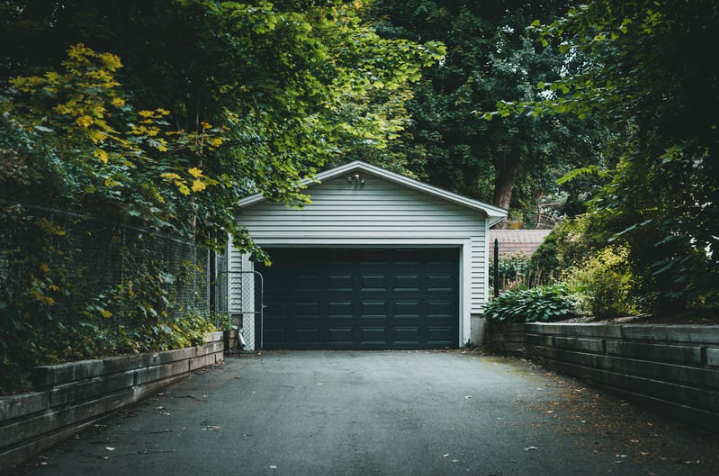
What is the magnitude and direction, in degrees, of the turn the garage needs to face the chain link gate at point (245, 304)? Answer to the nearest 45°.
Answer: approximately 90° to its right

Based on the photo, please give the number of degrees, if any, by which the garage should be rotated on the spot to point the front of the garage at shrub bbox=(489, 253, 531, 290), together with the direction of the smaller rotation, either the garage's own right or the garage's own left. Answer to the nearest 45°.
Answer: approximately 135° to the garage's own left

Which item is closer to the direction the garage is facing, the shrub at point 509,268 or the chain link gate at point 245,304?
the chain link gate

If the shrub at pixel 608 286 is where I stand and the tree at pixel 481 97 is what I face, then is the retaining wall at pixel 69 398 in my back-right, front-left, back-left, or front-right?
back-left

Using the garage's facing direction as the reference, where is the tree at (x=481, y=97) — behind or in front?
behind

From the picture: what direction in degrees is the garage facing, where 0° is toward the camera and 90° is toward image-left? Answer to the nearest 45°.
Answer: approximately 0°

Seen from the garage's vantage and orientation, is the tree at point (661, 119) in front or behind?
in front

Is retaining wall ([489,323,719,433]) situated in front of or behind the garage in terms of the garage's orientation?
in front
